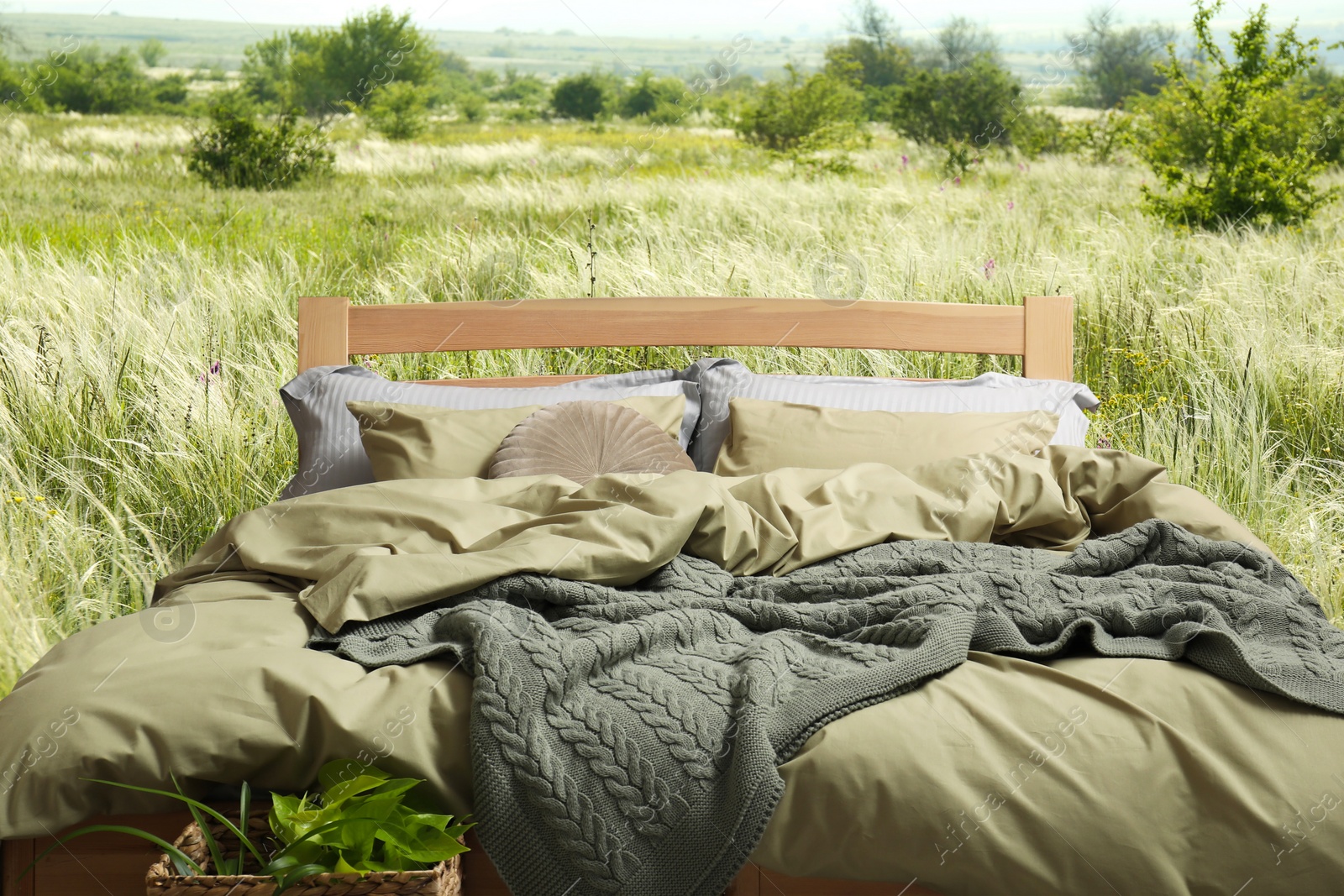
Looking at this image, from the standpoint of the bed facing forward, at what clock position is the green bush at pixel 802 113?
The green bush is roughly at 6 o'clock from the bed.

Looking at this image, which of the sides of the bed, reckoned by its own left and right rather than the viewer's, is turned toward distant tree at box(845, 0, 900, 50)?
back

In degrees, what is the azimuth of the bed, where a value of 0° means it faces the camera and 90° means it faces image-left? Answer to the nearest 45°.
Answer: approximately 0°

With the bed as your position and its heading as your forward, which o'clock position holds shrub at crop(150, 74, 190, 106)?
The shrub is roughly at 5 o'clock from the bed.

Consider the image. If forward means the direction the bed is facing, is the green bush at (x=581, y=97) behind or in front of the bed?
behind

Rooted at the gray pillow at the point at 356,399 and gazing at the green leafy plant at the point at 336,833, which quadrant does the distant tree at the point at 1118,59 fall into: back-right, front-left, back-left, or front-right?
back-left

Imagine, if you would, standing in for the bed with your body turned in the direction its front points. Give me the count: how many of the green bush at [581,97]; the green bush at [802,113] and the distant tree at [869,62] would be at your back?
3

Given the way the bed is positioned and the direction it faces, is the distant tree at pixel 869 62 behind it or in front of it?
behind

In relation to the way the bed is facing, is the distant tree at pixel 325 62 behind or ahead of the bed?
behind

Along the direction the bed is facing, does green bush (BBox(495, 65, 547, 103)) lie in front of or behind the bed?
behind
